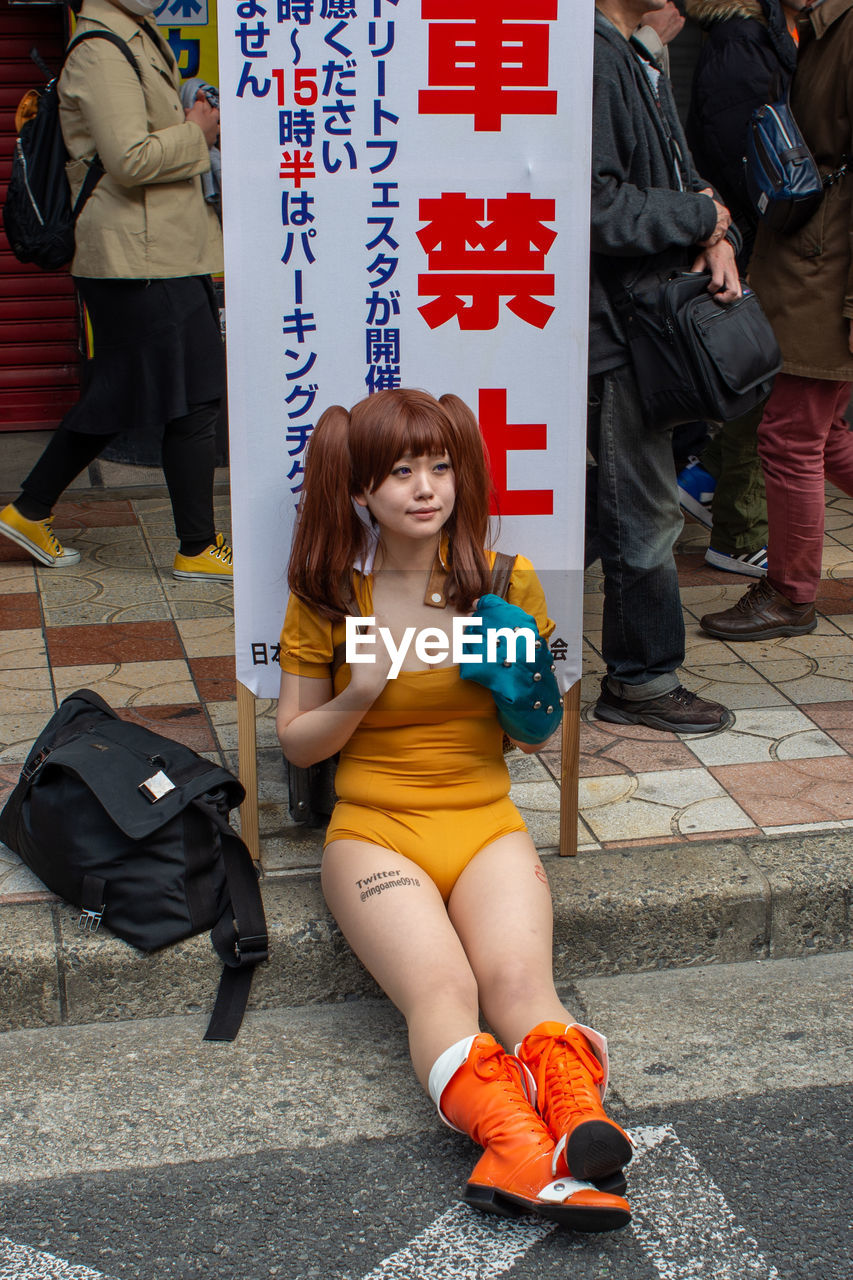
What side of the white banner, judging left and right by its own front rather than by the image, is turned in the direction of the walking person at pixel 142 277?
back

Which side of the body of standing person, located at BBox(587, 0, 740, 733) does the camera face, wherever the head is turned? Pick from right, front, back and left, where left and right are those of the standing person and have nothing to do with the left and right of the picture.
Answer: right

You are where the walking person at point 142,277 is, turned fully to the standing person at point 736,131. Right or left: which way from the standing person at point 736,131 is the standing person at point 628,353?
right

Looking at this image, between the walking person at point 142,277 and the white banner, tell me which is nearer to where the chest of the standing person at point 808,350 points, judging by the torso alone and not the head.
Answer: the walking person

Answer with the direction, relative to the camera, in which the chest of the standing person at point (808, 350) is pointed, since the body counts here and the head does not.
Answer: to the viewer's left

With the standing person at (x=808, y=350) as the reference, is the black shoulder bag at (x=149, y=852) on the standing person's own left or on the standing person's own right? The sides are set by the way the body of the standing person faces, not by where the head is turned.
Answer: on the standing person's own left

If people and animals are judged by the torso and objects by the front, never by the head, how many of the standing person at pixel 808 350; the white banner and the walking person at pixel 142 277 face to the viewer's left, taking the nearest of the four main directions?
1

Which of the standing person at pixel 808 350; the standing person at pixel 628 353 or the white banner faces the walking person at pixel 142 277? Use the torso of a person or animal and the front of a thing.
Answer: the standing person at pixel 808 350

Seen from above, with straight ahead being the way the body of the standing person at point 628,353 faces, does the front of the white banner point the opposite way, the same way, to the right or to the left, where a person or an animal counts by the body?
to the right

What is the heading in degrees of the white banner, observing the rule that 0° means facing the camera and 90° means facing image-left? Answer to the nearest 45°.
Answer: approximately 0°

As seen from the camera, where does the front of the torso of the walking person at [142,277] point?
to the viewer's right

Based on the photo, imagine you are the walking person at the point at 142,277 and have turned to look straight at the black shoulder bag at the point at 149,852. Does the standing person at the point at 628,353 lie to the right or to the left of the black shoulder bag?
left
